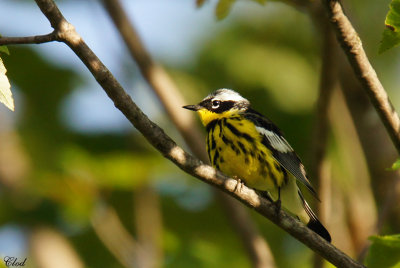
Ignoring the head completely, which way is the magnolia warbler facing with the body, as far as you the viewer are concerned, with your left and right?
facing to the left of the viewer
